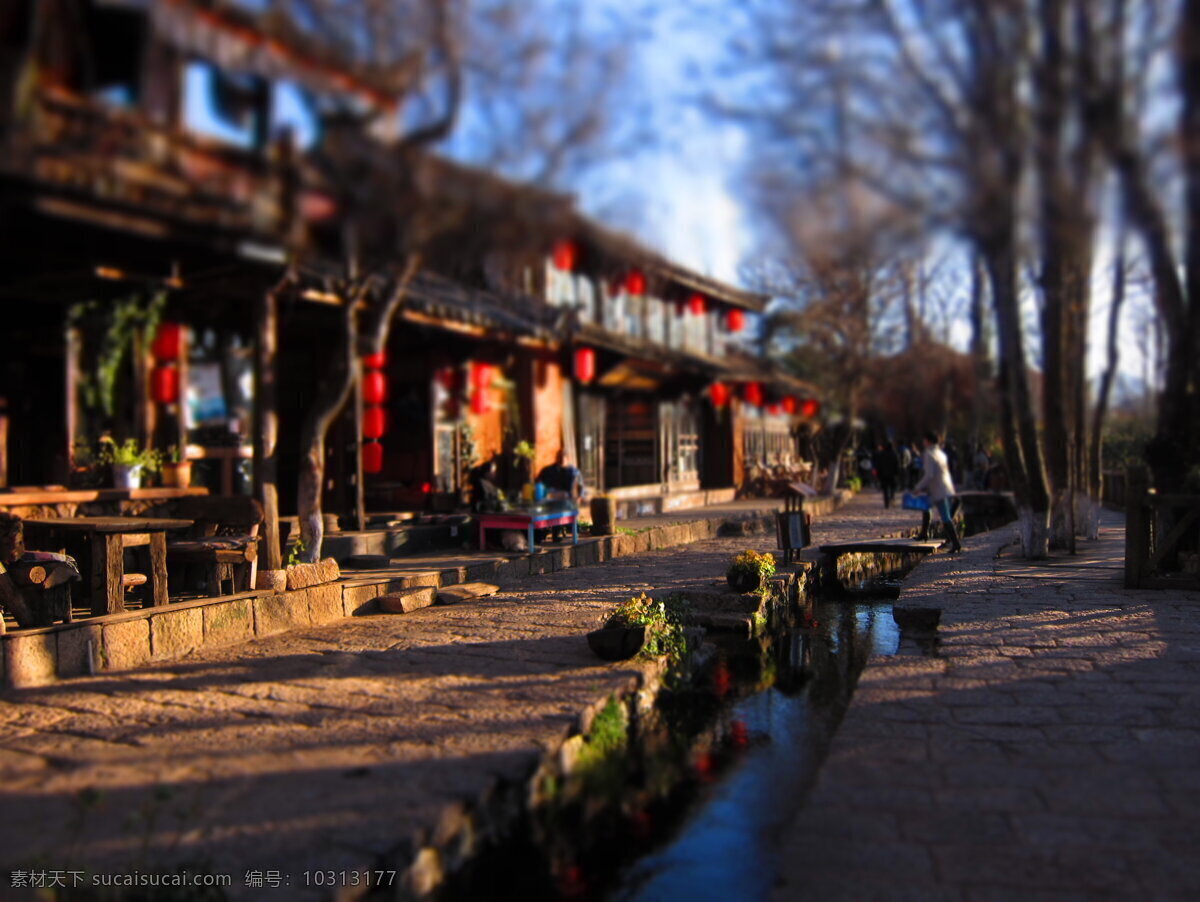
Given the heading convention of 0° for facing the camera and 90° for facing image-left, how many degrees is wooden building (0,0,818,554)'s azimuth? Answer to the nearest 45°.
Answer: approximately 315°

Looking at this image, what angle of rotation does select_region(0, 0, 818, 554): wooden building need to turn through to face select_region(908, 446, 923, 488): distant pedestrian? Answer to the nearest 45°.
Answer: approximately 90° to its left

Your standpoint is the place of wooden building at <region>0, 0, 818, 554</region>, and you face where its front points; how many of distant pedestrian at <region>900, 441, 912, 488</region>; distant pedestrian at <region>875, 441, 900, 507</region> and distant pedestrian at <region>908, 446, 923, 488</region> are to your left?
3

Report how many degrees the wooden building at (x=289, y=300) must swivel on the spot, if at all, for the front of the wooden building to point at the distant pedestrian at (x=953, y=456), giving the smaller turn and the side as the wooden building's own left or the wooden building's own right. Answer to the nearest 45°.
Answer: approximately 90° to the wooden building's own left

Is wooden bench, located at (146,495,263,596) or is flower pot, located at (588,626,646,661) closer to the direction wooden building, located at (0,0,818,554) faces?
the flower pot

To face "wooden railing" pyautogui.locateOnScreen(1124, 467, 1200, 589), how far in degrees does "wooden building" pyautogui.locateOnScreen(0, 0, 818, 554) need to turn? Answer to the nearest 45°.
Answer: approximately 45° to its left

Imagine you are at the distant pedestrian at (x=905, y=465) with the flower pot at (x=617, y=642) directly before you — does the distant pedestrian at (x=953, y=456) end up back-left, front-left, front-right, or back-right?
back-left

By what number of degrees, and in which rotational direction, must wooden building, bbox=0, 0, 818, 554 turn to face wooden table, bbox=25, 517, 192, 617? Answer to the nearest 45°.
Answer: approximately 45° to its right

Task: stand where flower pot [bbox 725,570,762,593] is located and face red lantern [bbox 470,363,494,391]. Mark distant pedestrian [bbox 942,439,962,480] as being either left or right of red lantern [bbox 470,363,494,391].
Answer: right

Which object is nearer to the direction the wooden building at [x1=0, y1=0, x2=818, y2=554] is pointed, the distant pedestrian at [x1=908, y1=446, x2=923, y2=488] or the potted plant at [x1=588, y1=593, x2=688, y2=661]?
the potted plant
